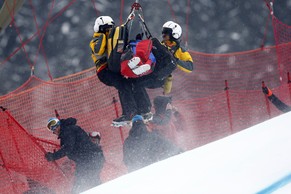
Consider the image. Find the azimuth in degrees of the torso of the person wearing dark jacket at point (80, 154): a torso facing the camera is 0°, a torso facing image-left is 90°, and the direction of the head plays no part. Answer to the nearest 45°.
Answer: approximately 90°

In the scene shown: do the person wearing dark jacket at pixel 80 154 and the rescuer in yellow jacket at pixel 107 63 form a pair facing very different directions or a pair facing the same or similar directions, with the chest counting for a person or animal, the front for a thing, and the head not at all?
very different directions

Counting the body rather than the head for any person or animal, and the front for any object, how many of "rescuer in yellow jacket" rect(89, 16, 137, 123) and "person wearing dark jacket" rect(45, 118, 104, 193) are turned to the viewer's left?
1
